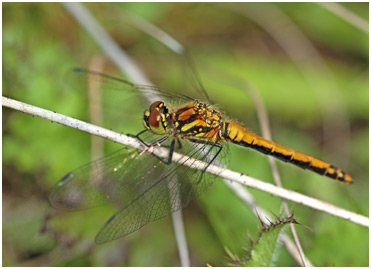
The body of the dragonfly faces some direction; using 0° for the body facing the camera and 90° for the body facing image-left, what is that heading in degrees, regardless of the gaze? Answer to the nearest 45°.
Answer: approximately 90°

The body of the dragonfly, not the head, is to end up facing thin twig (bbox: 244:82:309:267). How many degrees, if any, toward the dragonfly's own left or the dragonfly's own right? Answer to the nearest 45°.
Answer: approximately 135° to the dragonfly's own right
